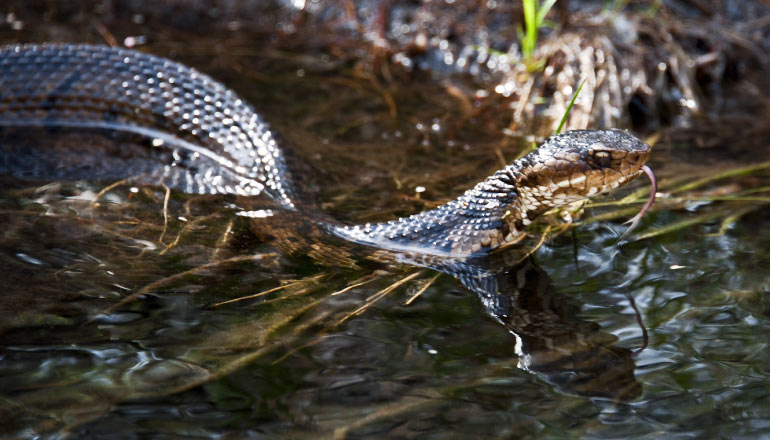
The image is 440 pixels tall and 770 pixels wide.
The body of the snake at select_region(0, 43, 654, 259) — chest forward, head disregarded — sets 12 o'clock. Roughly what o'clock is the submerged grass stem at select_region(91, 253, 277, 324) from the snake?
The submerged grass stem is roughly at 3 o'clock from the snake.

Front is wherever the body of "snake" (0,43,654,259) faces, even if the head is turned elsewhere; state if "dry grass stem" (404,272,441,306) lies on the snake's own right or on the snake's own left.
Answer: on the snake's own right

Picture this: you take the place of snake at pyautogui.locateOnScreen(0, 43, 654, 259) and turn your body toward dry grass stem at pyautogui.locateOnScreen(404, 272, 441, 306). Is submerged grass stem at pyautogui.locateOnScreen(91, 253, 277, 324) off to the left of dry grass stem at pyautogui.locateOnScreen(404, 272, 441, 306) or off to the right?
right

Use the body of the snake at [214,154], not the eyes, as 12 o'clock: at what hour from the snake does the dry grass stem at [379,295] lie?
The dry grass stem is roughly at 2 o'clock from the snake.

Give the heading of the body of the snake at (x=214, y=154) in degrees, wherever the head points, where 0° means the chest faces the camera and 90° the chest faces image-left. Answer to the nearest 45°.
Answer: approximately 270°
